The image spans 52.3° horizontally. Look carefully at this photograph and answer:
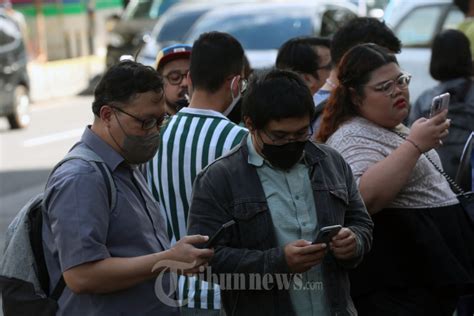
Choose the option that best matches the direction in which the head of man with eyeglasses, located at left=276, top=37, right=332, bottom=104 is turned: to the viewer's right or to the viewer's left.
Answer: to the viewer's right

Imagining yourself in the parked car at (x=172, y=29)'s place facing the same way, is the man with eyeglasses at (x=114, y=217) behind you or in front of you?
in front

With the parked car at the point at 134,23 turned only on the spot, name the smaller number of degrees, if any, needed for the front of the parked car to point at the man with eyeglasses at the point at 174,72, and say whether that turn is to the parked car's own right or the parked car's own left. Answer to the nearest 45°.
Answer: approximately 45° to the parked car's own left

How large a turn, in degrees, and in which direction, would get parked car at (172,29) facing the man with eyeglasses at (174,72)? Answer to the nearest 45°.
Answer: approximately 45° to its left

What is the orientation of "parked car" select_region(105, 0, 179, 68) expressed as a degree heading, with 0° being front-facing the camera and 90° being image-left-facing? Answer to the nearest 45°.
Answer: approximately 45°

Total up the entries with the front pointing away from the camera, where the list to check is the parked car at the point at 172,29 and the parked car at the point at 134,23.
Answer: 0

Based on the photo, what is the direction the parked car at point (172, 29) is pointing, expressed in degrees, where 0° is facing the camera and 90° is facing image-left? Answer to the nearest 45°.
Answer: approximately 45°
